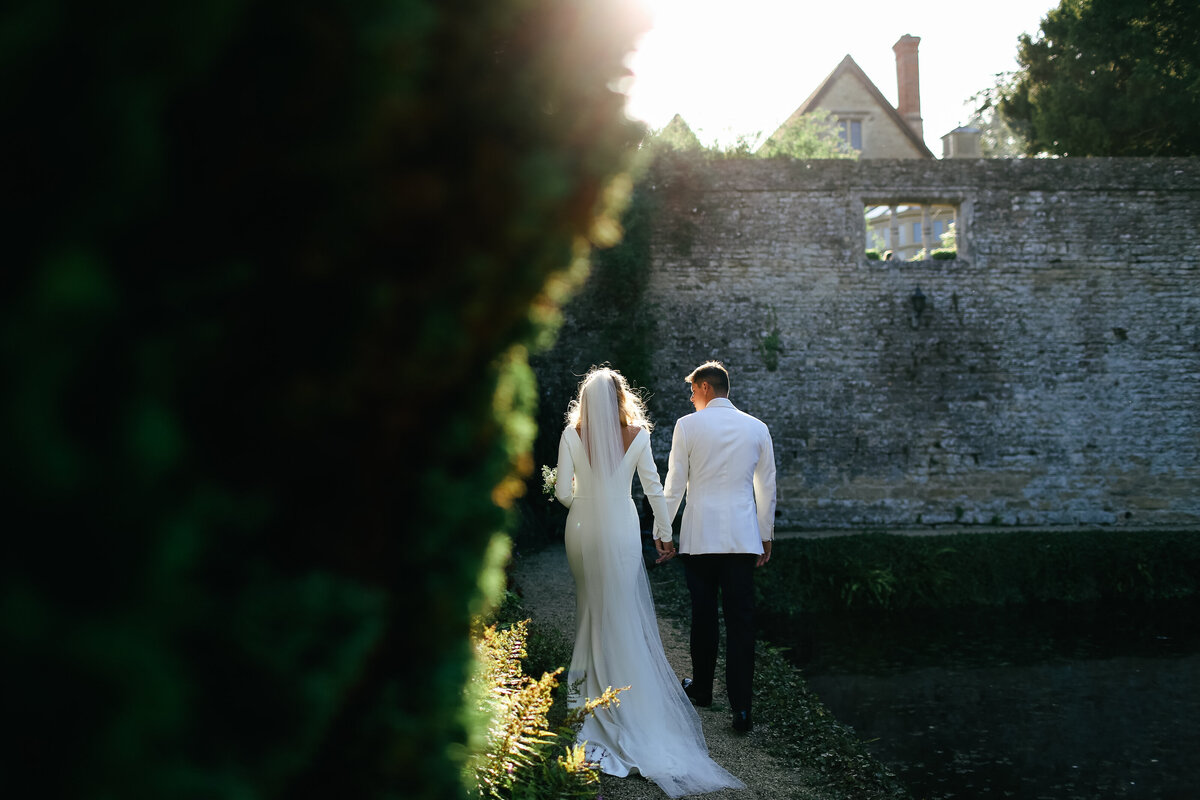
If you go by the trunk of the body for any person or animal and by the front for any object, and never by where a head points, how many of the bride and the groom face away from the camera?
2

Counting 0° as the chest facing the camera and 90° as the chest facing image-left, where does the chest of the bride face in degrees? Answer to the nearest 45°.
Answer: approximately 180°

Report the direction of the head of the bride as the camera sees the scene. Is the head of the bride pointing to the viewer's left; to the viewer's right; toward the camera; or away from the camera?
away from the camera

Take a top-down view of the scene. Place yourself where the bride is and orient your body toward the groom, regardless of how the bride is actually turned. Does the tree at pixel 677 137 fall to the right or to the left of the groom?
left

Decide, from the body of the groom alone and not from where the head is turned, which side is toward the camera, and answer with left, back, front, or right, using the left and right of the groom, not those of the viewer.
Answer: back

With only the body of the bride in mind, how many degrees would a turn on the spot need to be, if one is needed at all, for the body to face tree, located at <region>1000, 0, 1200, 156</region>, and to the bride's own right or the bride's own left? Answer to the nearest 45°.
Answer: approximately 45° to the bride's own right

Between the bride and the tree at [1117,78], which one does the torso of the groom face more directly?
the tree

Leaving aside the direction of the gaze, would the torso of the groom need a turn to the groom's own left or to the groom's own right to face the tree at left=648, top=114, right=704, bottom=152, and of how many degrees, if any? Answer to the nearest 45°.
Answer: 0° — they already face it

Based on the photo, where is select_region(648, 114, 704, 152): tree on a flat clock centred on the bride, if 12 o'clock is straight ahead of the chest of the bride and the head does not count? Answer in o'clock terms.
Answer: The tree is roughly at 12 o'clock from the bride.

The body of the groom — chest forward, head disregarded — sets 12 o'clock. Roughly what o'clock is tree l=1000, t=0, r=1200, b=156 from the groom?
The tree is roughly at 1 o'clock from the groom.
